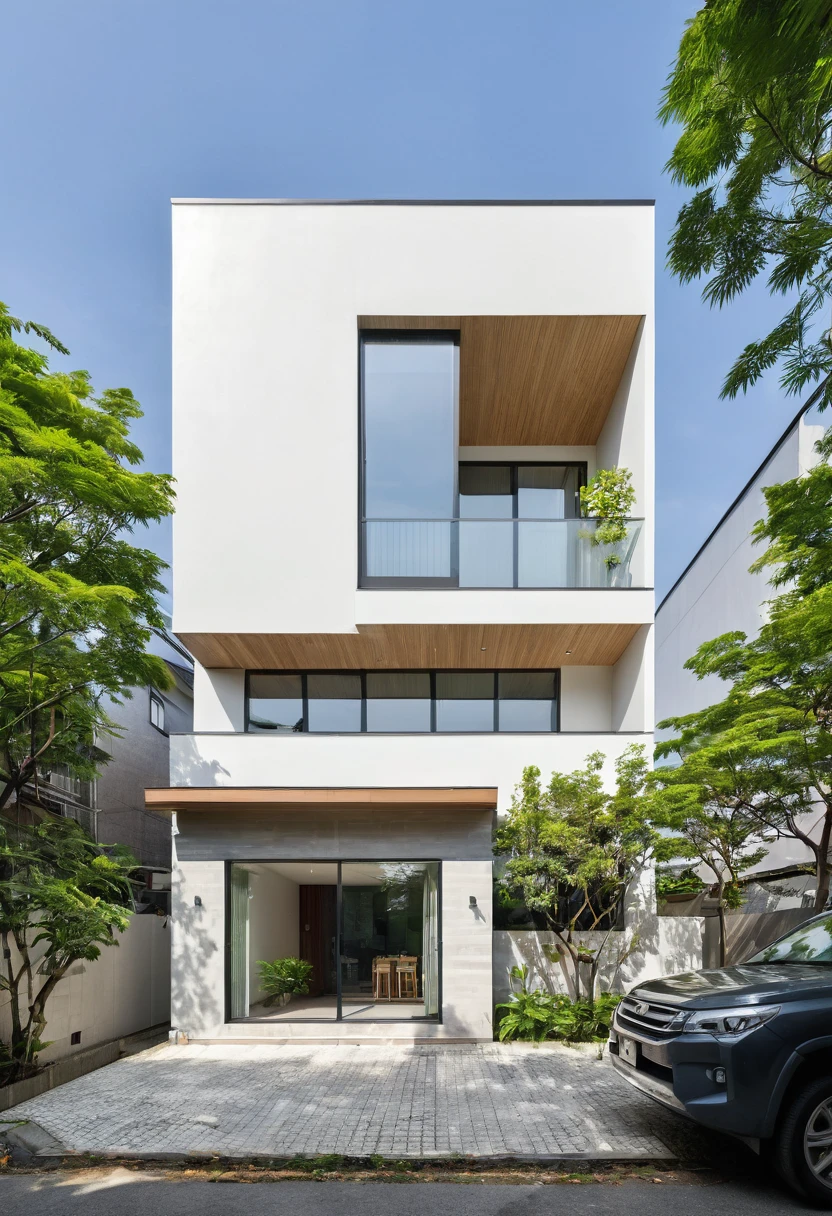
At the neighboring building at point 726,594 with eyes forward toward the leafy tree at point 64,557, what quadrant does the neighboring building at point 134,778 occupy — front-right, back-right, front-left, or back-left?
front-right

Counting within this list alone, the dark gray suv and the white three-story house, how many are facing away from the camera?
0

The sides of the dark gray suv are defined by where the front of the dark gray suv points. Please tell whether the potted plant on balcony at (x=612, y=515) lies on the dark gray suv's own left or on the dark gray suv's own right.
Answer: on the dark gray suv's own right

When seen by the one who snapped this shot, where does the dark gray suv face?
facing the viewer and to the left of the viewer

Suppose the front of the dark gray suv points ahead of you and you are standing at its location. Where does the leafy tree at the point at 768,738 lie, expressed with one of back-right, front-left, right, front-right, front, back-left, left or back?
back-right

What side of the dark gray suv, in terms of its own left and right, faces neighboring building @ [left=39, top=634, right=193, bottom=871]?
right

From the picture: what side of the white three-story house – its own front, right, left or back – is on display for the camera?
front

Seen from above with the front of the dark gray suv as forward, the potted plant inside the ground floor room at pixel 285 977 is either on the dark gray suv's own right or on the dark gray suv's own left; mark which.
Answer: on the dark gray suv's own right
